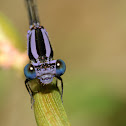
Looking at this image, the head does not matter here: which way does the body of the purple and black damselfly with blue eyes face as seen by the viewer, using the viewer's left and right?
facing the viewer
